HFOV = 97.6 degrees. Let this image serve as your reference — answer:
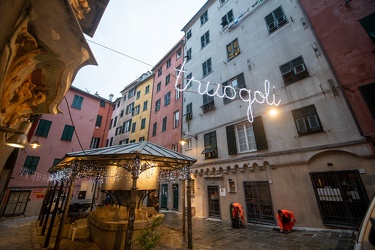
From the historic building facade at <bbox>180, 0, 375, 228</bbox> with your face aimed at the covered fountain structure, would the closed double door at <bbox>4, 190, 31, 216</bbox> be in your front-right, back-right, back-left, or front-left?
front-right

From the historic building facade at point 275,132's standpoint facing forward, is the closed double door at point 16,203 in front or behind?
in front

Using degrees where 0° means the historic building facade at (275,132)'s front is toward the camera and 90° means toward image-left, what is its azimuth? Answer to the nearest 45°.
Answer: approximately 45°

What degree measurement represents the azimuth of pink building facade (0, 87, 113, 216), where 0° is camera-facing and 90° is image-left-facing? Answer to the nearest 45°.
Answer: approximately 315°

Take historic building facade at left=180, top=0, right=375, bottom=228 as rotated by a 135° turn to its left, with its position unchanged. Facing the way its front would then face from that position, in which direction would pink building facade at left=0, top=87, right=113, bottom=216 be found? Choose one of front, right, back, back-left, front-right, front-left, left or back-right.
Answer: back

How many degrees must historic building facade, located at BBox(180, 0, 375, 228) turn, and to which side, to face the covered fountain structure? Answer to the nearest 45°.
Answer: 0° — it already faces it
